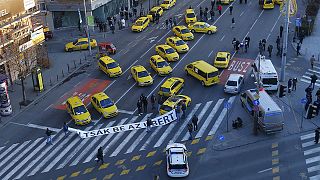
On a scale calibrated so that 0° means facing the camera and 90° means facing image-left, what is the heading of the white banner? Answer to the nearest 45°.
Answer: approximately 0°

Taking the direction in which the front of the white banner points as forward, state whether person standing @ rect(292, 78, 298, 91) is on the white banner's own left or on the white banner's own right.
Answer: on the white banner's own left

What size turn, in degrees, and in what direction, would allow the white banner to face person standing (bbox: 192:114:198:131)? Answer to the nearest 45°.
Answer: approximately 90° to its left

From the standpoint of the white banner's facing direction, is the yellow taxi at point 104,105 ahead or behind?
behind

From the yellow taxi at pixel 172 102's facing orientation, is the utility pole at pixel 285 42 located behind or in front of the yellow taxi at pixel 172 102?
behind

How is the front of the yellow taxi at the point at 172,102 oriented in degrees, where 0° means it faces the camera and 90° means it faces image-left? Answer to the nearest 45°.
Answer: approximately 45°

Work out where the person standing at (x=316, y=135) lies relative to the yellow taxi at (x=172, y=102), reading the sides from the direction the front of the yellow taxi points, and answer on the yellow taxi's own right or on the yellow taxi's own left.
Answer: on the yellow taxi's own left

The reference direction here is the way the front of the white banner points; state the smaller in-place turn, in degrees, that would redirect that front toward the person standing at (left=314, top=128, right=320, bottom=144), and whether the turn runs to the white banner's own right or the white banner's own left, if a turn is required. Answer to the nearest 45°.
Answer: approximately 90° to the white banner's own left
